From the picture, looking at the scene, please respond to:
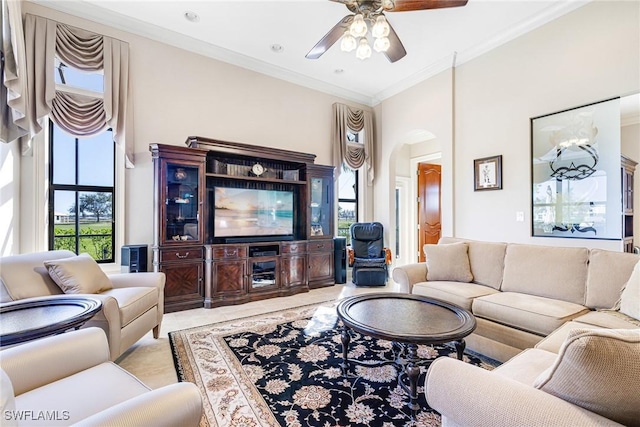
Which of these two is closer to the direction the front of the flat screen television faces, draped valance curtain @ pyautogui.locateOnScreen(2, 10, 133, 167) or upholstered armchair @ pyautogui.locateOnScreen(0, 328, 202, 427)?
the upholstered armchair

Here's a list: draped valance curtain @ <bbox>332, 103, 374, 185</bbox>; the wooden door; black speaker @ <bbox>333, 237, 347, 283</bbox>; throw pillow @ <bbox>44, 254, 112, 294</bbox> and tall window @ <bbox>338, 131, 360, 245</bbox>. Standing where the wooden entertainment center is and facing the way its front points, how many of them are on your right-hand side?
1

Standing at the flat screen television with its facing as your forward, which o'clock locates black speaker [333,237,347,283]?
The black speaker is roughly at 10 o'clock from the flat screen television.

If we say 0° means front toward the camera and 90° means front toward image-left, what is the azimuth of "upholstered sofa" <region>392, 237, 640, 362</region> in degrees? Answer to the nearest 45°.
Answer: approximately 45°

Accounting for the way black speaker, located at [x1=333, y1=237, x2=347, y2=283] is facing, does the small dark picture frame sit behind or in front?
in front

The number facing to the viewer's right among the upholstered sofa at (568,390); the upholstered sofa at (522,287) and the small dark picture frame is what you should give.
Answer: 0

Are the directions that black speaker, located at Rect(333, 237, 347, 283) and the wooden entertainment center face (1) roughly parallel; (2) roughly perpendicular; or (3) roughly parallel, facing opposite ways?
roughly parallel

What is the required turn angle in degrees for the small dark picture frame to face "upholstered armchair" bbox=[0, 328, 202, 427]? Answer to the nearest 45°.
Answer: approximately 45° to its left

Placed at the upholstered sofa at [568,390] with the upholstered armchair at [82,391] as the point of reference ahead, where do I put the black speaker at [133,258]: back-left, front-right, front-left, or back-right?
front-right

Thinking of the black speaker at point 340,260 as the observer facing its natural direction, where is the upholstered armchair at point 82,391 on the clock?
The upholstered armchair is roughly at 2 o'clock from the black speaker.

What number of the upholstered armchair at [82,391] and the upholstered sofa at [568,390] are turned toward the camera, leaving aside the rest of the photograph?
0

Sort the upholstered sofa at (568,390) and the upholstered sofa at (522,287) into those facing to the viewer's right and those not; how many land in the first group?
0

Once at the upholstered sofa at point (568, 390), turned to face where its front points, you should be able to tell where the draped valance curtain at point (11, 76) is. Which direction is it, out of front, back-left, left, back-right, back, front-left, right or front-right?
front-left

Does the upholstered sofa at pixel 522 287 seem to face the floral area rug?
yes

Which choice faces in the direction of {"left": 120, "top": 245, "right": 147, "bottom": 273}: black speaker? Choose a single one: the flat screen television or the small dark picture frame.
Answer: the small dark picture frame

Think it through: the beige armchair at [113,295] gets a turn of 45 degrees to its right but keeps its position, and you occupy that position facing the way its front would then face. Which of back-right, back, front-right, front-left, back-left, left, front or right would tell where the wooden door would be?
left

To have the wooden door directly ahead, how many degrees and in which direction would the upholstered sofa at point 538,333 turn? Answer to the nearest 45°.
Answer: approximately 135° to its right
